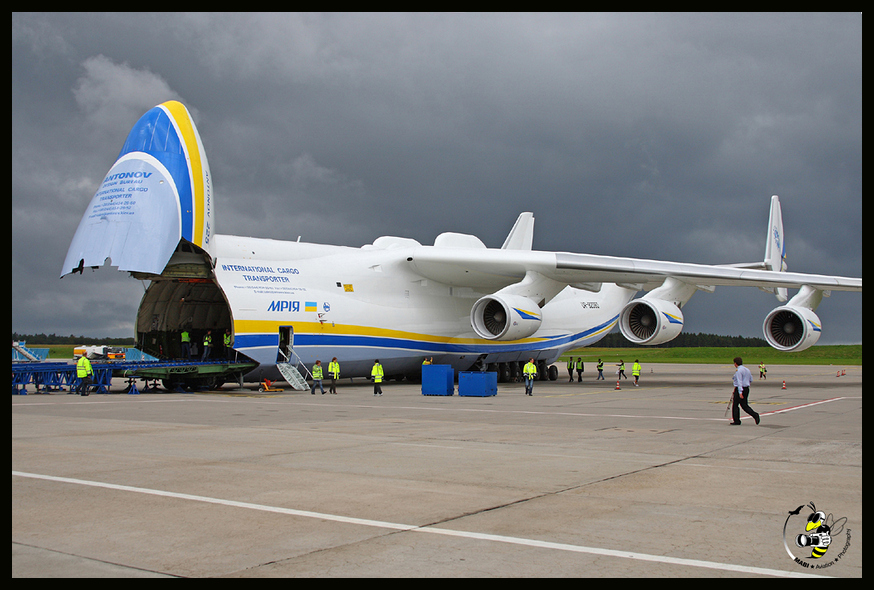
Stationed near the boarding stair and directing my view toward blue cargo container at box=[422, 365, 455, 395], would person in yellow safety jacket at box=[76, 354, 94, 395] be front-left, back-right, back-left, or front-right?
back-right

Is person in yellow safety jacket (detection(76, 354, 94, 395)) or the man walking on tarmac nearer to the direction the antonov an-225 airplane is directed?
the person in yellow safety jacket

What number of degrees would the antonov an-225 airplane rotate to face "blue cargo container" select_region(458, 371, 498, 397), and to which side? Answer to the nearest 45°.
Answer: approximately 90° to its left

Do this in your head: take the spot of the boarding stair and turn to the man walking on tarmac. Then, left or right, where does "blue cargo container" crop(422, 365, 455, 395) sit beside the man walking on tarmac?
left

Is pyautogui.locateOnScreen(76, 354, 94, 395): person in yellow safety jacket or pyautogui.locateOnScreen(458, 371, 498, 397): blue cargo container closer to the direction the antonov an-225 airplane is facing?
the person in yellow safety jacket

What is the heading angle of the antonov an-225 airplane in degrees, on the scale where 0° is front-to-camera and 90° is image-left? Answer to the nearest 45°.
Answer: approximately 45°

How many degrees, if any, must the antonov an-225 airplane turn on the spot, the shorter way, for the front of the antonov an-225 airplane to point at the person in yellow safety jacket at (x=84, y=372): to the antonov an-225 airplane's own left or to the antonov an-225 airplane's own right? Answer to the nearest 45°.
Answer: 0° — it already faces them

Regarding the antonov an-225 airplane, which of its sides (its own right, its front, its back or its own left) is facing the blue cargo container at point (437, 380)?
left
